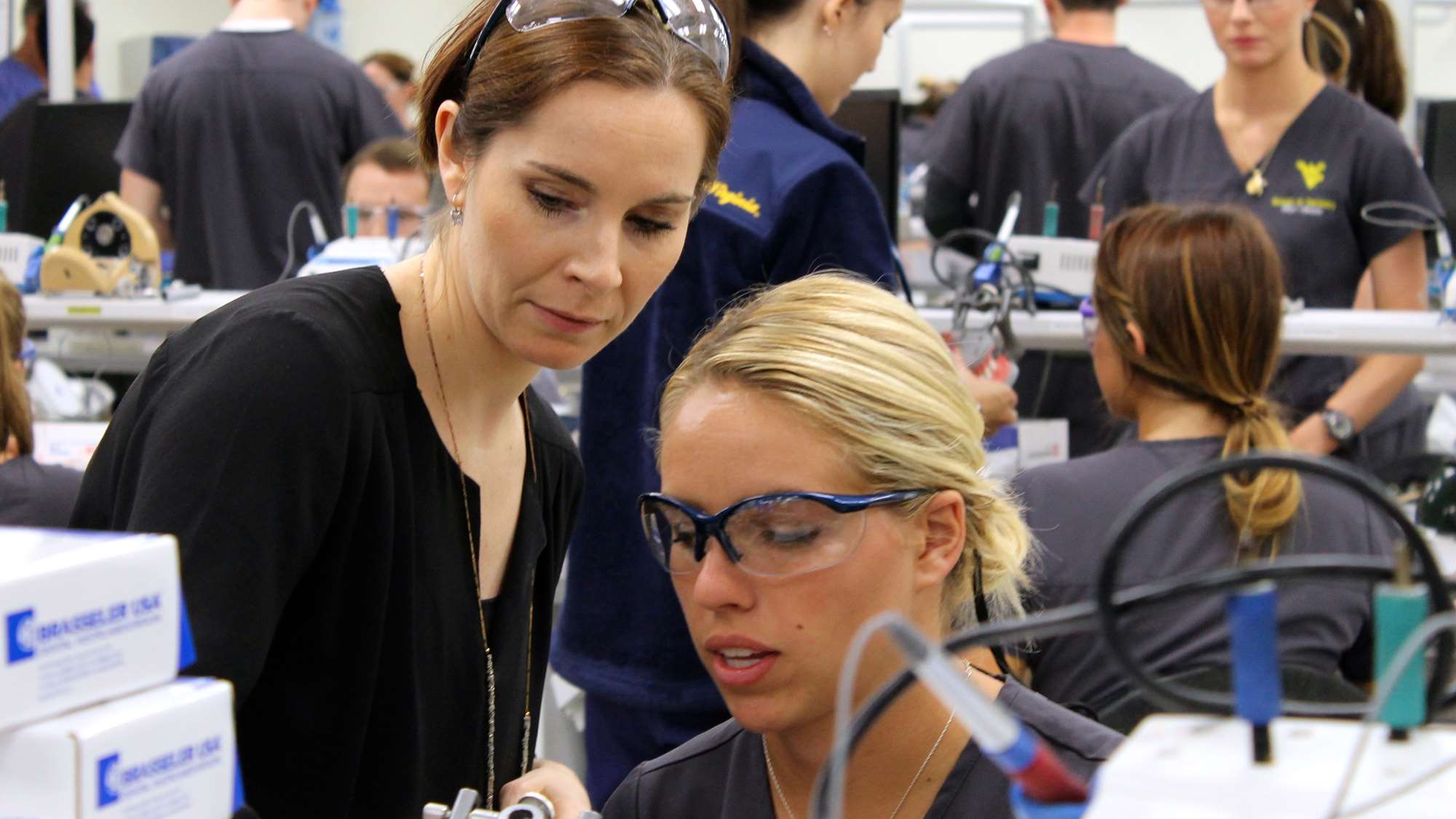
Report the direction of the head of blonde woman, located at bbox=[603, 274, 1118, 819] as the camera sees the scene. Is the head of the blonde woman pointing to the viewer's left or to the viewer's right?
to the viewer's left

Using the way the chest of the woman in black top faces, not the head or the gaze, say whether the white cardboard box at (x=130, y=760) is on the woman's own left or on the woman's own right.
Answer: on the woman's own right

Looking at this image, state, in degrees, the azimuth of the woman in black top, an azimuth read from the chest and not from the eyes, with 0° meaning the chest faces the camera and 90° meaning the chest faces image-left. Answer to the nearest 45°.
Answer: approximately 315°

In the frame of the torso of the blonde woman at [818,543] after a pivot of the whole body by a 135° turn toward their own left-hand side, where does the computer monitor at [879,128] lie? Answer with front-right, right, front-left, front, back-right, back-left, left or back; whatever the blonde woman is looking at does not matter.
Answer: left

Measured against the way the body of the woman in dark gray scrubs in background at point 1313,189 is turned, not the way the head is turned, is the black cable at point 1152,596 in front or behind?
in front

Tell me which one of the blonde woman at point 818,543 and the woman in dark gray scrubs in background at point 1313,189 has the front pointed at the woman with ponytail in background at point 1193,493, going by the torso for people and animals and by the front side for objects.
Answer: the woman in dark gray scrubs in background at point 1313,189

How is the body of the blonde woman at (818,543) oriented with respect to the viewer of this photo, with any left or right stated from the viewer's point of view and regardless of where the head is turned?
facing the viewer and to the left of the viewer

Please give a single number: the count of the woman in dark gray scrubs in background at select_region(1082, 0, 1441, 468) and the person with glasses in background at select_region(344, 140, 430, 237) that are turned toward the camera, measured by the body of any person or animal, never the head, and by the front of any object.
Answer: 2

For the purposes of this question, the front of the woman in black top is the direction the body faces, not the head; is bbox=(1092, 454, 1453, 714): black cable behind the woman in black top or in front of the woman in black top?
in front

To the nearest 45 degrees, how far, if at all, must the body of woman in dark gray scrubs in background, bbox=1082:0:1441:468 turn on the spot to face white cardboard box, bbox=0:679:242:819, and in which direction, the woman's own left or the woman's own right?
0° — they already face it

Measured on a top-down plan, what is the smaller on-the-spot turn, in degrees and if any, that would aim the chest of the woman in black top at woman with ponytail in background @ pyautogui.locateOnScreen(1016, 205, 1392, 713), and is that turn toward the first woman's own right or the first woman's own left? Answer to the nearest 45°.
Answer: approximately 90° to the first woman's own left
